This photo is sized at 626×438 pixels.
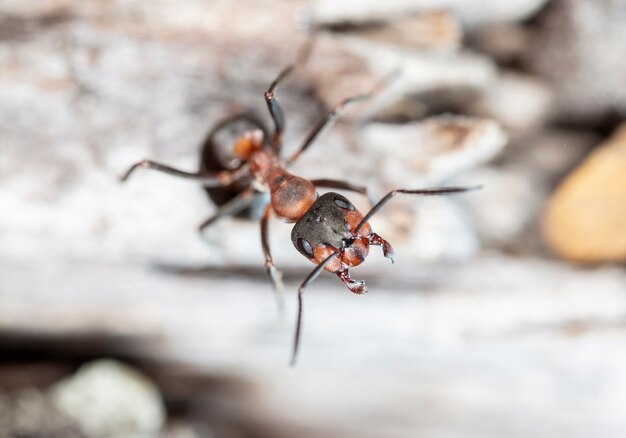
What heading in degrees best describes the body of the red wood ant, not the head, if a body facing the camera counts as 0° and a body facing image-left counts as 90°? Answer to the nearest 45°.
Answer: approximately 315°

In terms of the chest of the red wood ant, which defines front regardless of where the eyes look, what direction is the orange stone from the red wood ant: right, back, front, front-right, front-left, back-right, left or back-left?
front-left
